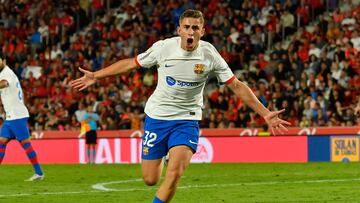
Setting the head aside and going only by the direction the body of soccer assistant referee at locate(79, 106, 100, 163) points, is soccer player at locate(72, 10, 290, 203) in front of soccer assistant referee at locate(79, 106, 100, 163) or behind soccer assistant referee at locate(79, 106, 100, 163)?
in front

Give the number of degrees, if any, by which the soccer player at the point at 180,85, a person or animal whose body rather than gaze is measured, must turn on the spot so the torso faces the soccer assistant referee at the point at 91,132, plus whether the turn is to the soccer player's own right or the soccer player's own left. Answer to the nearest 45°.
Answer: approximately 180°

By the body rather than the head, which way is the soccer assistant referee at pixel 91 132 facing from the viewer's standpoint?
toward the camera

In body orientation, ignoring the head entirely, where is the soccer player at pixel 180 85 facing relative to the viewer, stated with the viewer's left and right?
facing the viewer

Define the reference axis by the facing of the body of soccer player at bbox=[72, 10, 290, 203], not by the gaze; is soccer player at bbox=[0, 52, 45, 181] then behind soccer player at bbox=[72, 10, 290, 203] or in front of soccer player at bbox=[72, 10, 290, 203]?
behind
